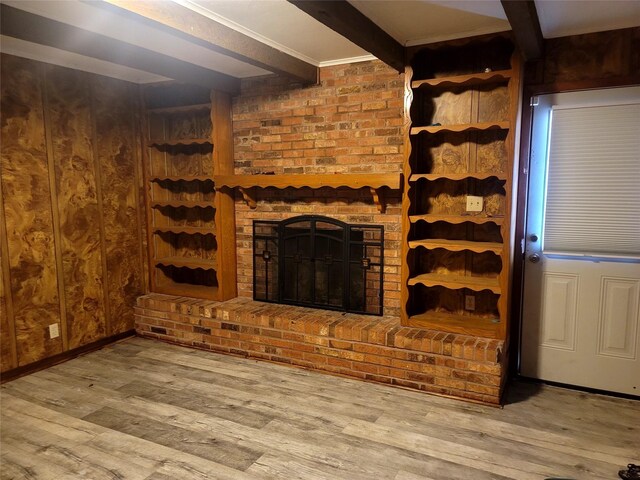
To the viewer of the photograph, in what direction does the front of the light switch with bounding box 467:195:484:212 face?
facing the viewer

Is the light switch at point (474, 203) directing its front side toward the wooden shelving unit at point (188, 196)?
no

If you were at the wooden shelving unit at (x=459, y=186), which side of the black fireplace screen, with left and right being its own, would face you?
left

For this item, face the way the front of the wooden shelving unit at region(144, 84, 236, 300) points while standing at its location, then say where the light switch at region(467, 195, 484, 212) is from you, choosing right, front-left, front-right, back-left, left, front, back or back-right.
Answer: left

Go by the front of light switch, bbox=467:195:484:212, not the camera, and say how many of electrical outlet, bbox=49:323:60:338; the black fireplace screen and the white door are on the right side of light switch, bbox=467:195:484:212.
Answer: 2

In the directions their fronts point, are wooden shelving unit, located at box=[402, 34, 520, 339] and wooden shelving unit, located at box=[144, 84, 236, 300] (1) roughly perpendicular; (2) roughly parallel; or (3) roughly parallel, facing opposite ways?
roughly parallel

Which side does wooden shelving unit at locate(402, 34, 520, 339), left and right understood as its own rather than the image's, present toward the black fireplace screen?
right

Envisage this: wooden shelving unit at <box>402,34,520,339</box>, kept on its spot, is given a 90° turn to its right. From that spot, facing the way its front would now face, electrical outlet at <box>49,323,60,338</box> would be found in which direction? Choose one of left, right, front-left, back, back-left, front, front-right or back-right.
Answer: front

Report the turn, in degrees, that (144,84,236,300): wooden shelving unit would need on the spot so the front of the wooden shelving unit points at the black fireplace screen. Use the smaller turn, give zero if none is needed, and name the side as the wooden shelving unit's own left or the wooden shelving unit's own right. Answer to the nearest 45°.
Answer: approximately 90° to the wooden shelving unit's own left

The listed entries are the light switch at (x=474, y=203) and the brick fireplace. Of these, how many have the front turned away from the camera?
0

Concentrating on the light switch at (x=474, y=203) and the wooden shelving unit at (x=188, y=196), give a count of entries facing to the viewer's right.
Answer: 0

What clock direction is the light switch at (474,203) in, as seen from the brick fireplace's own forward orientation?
The light switch is roughly at 8 o'clock from the brick fireplace.

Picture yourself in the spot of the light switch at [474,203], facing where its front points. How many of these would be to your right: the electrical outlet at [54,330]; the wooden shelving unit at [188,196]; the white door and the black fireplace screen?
3

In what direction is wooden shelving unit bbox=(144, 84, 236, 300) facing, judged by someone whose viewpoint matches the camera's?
facing the viewer and to the left of the viewer

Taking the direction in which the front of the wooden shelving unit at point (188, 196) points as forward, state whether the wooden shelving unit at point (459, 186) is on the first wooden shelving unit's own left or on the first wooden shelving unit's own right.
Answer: on the first wooden shelving unit's own left

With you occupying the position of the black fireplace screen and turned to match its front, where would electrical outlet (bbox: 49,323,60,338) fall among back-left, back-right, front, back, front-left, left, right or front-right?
front-right
